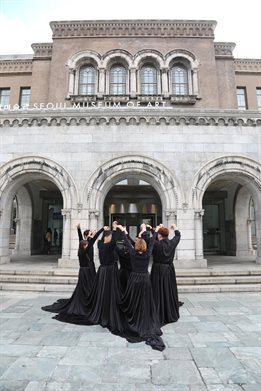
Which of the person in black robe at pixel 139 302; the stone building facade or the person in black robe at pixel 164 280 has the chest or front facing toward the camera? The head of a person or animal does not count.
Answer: the stone building facade

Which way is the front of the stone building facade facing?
toward the camera

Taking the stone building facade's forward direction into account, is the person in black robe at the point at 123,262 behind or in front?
in front

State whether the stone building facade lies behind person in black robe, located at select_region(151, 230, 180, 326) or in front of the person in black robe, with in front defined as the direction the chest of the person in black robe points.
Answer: in front

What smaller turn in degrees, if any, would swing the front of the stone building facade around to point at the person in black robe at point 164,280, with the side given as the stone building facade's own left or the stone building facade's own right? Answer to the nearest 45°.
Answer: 0° — it already faces them

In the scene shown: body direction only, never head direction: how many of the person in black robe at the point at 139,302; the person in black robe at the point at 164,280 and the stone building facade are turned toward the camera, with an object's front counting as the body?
1

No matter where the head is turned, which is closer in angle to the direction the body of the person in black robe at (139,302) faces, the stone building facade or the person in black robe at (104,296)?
the stone building facade

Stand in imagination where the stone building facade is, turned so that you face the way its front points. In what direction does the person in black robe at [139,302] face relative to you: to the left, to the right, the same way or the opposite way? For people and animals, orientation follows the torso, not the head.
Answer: the opposite way

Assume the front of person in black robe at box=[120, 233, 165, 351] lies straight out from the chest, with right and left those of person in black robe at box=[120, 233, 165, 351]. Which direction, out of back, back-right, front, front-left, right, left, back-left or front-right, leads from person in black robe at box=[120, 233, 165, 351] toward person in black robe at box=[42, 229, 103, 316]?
front-left

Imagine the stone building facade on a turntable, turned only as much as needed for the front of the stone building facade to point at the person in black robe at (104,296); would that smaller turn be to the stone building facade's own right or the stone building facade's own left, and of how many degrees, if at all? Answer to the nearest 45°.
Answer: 0° — it already faces them

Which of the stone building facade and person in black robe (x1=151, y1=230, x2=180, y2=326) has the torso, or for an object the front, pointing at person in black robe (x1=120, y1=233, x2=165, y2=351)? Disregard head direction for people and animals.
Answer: the stone building facade

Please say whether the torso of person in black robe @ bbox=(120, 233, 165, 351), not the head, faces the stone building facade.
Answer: yes

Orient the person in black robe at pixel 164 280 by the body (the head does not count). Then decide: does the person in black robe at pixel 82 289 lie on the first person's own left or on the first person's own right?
on the first person's own left

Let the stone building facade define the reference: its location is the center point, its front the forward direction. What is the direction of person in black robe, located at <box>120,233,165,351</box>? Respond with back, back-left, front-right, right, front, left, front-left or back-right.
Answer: front

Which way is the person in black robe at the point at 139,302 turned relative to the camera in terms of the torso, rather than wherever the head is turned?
away from the camera
